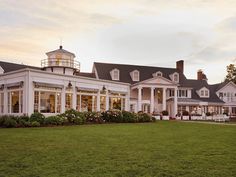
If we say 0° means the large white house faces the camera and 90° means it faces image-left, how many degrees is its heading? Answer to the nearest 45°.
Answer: approximately 315°

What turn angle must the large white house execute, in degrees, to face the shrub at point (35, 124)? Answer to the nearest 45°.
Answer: approximately 45° to its right

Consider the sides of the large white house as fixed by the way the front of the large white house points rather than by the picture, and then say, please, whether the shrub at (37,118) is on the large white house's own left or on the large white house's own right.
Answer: on the large white house's own right
